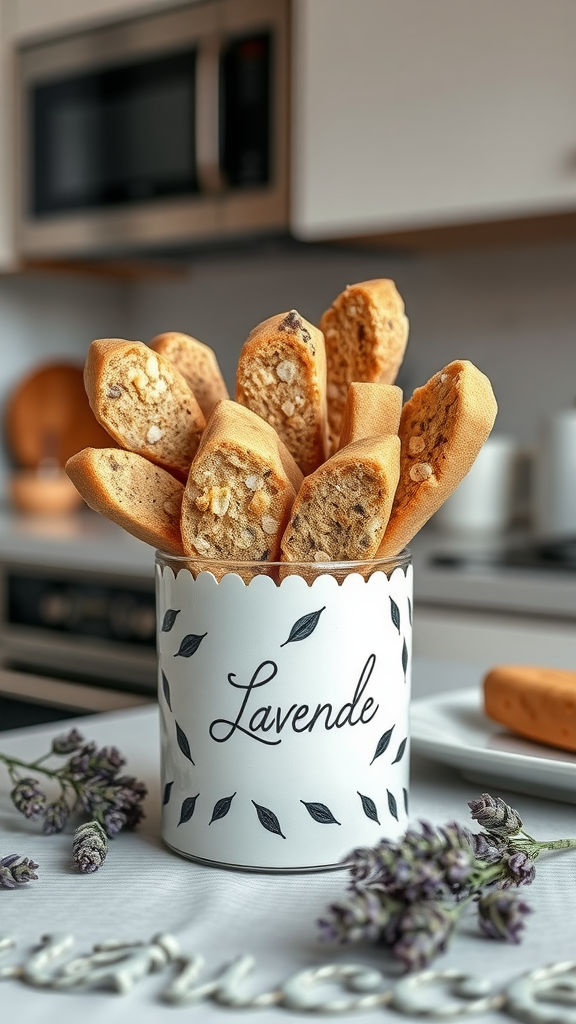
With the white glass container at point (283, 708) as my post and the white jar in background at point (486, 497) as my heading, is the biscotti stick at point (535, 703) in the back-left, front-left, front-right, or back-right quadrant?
front-right

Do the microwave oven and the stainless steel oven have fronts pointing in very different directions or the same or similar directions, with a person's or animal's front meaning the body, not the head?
same or similar directions

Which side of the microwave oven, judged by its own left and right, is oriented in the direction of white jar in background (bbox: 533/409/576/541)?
left

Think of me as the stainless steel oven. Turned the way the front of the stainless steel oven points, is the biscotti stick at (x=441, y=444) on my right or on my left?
on my left

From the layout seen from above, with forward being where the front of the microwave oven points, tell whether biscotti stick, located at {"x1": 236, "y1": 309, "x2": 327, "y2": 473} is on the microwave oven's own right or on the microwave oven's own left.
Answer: on the microwave oven's own left

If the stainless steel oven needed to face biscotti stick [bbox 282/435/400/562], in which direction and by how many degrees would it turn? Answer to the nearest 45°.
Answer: approximately 45° to its left

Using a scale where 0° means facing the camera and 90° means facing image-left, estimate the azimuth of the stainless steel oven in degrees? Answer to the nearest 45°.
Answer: approximately 45°

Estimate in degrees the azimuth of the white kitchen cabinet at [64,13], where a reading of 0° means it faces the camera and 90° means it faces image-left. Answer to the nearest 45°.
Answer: approximately 45°

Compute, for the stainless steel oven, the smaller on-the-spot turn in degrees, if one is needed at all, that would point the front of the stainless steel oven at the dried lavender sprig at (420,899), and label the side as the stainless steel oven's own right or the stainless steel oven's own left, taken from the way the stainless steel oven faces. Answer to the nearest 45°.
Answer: approximately 45° to the stainless steel oven's own left

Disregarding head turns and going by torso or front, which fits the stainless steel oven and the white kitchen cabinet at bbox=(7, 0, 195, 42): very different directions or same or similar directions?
same or similar directions

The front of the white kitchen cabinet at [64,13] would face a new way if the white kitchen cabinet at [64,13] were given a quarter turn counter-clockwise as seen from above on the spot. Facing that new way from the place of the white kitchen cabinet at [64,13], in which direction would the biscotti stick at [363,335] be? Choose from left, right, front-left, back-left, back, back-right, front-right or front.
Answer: front-right

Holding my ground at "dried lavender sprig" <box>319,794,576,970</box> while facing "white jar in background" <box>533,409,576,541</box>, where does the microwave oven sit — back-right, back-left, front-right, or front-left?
front-left

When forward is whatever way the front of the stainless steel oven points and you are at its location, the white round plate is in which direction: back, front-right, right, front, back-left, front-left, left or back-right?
front-left
